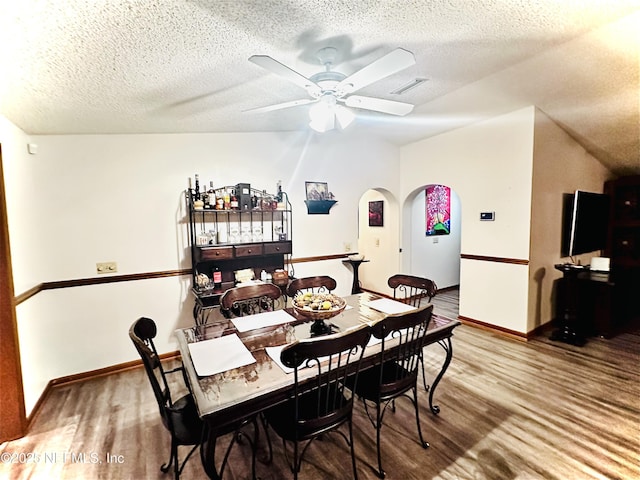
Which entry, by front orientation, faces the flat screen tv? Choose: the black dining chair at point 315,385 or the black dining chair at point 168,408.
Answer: the black dining chair at point 168,408

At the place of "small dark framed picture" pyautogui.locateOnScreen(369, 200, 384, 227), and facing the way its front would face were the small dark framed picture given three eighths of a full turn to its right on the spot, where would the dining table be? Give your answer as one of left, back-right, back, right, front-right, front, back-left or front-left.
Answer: back-left

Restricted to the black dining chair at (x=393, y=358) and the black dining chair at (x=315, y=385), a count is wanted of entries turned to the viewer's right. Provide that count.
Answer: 0

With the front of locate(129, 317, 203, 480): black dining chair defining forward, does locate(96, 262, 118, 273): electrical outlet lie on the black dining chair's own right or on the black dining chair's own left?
on the black dining chair's own left

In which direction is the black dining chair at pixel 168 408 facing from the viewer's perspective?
to the viewer's right

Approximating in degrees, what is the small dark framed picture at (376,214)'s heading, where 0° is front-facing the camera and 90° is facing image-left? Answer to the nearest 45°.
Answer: approximately 0°

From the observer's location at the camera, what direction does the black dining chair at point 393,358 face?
facing away from the viewer and to the left of the viewer

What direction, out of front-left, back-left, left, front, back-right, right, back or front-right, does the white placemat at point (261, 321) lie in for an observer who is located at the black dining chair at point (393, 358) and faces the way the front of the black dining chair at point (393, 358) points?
front-left

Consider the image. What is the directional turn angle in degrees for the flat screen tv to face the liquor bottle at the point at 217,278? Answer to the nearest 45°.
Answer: approximately 90° to its right
